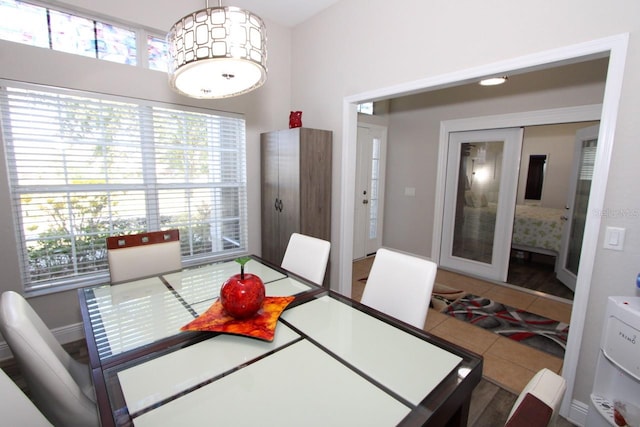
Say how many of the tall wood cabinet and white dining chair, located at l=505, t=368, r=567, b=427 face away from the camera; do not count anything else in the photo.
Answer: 0

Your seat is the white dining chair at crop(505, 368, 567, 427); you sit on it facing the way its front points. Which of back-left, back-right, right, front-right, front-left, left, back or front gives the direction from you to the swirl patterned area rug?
back-right

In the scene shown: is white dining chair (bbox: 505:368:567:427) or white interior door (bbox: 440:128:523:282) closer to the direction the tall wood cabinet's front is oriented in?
the white dining chair

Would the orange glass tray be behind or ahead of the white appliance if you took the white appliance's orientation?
ahead

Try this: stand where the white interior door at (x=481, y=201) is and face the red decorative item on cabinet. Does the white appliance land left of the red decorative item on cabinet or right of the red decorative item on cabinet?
left

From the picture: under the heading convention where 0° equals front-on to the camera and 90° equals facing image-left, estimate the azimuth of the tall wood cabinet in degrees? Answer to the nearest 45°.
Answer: approximately 45°

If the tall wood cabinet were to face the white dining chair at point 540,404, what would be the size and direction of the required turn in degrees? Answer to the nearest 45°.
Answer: approximately 45° to its left

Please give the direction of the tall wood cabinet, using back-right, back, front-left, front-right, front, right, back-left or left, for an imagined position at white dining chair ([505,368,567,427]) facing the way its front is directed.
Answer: right

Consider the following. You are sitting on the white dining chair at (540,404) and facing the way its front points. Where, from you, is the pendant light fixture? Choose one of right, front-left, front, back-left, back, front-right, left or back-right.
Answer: front-right

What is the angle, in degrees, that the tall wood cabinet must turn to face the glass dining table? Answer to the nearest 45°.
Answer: approximately 45° to its left

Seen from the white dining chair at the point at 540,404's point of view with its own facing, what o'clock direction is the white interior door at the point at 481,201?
The white interior door is roughly at 2 o'clock from the white dining chair.
